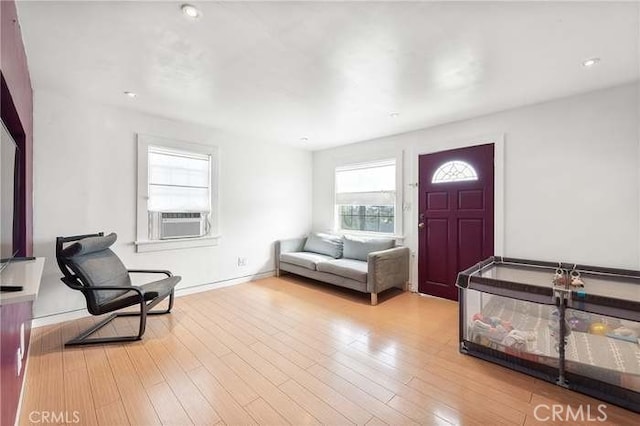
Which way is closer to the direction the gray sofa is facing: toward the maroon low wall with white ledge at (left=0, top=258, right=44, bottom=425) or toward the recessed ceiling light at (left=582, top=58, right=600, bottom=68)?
the maroon low wall with white ledge

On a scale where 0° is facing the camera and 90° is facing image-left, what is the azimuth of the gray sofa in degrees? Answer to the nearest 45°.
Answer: approximately 45°

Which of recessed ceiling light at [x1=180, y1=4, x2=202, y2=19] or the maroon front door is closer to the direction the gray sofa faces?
the recessed ceiling light

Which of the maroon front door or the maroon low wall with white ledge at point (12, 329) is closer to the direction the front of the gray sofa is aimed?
the maroon low wall with white ledge

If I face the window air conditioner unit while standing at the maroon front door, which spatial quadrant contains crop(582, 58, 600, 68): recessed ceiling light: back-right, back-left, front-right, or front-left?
back-left

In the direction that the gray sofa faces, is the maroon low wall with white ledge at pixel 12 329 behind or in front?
in front

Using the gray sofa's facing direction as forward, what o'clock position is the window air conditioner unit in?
The window air conditioner unit is roughly at 1 o'clock from the gray sofa.

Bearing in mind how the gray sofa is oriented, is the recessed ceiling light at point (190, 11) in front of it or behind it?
in front

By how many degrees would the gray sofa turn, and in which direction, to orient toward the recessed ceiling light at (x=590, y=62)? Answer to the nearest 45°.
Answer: approximately 90° to its left
